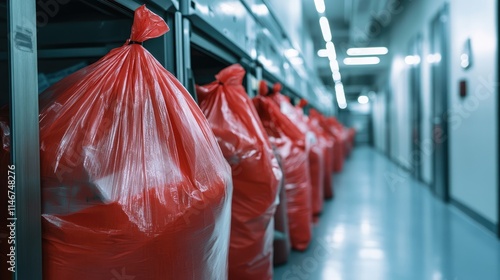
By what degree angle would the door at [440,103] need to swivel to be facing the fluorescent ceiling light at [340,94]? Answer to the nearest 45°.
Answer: approximately 90° to its right

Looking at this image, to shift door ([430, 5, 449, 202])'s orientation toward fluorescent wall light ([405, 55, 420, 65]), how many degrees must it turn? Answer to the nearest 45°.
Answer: approximately 90° to its right

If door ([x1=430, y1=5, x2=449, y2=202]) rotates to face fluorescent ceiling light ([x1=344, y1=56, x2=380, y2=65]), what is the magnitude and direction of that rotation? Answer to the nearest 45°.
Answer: approximately 90° to its right

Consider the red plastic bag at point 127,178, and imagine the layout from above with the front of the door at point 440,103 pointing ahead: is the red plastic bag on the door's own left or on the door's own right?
on the door's own left

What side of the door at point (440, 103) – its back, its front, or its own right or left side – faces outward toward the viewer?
left

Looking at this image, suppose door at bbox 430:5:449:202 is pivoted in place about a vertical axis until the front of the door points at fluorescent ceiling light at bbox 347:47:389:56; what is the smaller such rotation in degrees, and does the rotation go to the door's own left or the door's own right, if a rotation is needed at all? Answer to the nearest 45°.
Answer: approximately 90° to the door's own right
